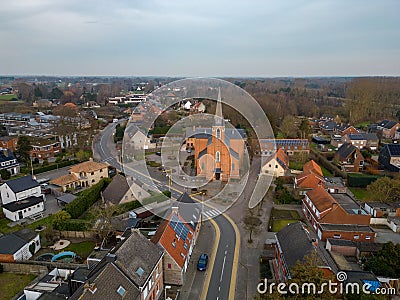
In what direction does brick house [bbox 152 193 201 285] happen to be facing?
to the viewer's right

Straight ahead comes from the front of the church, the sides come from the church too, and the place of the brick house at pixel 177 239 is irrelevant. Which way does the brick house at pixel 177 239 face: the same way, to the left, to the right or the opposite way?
to the left

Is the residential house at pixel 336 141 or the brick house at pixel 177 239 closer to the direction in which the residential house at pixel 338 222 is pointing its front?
the brick house

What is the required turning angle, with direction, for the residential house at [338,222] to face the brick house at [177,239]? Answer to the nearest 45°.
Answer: approximately 45° to its left

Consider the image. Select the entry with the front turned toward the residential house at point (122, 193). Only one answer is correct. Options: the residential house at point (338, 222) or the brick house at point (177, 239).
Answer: the residential house at point (338, 222)

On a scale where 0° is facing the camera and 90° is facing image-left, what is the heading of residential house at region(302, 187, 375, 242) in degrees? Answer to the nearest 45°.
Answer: approximately 90°

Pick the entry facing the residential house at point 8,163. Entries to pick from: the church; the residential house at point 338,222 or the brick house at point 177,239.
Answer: the residential house at point 338,222

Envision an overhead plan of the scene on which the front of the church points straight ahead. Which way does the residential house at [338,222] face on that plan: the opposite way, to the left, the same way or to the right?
to the right

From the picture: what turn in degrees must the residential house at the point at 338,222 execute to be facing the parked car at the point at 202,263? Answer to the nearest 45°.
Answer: approximately 45° to its left

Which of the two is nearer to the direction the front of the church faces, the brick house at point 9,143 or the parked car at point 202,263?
the parked car
